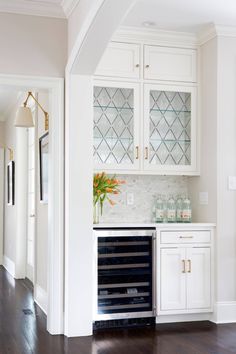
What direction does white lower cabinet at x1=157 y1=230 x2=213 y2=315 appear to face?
toward the camera

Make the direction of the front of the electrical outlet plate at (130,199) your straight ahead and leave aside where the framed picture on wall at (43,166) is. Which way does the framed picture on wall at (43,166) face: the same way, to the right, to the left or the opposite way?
to the right

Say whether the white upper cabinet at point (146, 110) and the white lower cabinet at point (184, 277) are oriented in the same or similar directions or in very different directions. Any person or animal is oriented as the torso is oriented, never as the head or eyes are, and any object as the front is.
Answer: same or similar directions

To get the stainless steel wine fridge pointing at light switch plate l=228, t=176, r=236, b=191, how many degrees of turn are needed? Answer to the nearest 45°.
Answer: approximately 90° to its left

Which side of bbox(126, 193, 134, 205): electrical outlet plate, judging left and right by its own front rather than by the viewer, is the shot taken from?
front

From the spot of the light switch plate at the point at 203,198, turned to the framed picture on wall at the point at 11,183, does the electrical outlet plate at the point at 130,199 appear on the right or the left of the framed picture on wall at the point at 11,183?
left

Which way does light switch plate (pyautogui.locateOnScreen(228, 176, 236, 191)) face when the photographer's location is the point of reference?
facing the viewer

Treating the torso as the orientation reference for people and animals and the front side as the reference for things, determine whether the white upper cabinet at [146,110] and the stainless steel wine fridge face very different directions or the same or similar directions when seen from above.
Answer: same or similar directions

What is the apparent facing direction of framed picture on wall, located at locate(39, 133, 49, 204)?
to the viewer's left

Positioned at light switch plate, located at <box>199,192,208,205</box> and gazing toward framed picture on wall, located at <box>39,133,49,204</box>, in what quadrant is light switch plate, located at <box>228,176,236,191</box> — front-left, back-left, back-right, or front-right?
back-left

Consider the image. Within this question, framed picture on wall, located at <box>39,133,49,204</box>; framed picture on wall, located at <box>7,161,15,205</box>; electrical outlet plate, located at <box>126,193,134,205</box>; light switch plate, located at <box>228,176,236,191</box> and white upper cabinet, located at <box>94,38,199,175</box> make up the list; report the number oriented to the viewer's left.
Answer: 2
